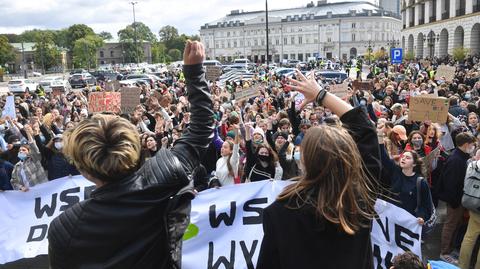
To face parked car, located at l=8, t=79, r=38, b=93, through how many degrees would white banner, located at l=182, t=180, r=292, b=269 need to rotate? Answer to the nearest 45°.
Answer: approximately 135° to its right

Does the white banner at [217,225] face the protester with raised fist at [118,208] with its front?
yes

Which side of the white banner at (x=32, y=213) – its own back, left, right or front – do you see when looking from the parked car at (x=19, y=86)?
back

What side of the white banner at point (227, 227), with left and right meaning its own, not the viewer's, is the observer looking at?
front

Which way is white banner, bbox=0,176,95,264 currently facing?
toward the camera

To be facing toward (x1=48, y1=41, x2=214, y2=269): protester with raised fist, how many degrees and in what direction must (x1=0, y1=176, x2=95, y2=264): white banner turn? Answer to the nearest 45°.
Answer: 0° — it already faces them

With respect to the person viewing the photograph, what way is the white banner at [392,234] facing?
facing the viewer

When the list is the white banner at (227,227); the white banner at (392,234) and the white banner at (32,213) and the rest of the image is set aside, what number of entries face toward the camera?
3

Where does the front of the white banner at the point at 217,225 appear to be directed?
toward the camera

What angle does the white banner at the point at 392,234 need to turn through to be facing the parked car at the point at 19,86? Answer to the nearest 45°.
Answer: approximately 135° to its right
